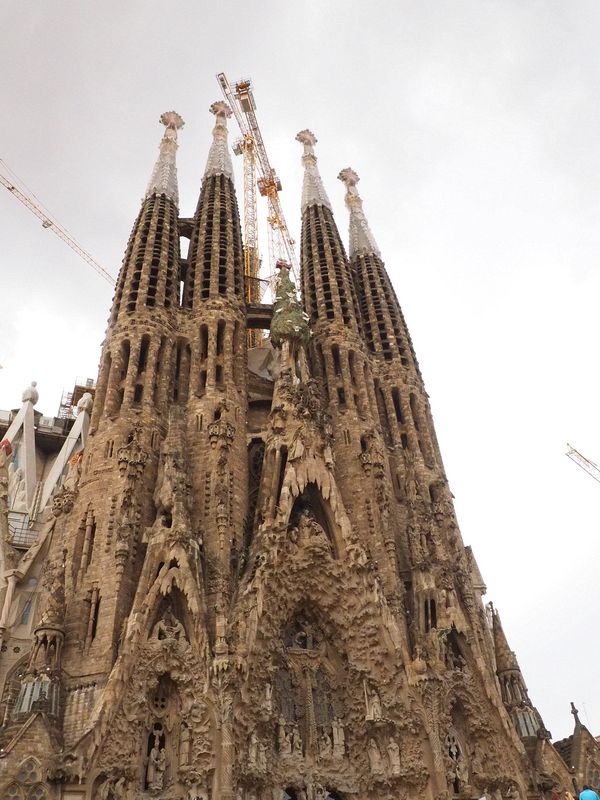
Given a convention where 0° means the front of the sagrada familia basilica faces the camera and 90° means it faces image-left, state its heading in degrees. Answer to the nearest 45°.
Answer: approximately 0°
